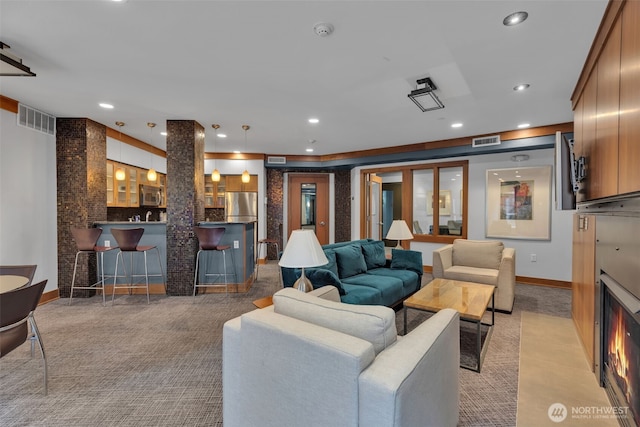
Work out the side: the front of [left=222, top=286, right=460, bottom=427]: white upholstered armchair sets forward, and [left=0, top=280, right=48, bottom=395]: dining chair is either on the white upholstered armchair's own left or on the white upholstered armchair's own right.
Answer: on the white upholstered armchair's own left

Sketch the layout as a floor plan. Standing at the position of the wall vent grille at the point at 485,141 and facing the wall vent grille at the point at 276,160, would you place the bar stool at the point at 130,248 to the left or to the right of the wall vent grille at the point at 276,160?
left

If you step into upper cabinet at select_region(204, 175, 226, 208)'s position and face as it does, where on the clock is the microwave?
The microwave is roughly at 3 o'clock from the upper cabinet.

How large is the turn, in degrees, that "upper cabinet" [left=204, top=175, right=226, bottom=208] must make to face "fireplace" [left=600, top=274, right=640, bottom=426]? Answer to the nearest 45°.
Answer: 0° — it already faces it

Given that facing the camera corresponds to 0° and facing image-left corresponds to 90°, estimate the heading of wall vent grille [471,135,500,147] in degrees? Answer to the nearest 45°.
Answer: approximately 0°

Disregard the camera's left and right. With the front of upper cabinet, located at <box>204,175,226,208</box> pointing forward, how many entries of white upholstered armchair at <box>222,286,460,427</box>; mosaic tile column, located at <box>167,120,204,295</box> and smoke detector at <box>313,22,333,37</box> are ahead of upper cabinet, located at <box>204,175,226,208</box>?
3

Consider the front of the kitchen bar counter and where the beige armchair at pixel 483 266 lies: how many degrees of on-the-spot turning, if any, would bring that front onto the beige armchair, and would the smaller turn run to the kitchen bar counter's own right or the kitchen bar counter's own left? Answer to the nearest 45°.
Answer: approximately 45° to the kitchen bar counter's own left

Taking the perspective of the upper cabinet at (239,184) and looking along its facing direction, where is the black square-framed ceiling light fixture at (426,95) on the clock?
The black square-framed ceiling light fixture is roughly at 11 o'clock from the upper cabinet.

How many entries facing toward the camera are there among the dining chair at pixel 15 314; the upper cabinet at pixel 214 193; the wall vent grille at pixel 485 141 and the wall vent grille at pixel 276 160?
3

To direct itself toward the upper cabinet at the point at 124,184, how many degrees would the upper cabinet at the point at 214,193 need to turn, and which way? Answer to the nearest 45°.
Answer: approximately 45° to its right

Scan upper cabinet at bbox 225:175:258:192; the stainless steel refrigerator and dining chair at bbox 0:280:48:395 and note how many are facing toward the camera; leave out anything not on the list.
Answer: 2

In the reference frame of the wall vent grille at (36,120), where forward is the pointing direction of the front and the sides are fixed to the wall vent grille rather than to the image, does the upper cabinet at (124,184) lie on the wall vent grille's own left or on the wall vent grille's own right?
on the wall vent grille's own left
